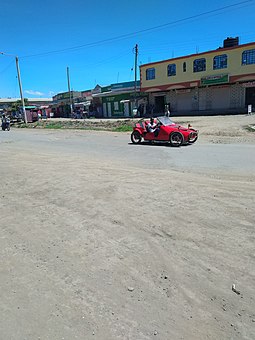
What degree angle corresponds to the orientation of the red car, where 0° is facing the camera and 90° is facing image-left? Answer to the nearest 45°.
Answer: approximately 315°

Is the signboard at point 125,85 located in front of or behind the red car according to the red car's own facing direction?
behind

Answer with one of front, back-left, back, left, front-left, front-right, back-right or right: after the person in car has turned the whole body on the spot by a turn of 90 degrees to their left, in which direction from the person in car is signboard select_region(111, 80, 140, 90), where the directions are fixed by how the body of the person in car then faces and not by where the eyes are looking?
front-left

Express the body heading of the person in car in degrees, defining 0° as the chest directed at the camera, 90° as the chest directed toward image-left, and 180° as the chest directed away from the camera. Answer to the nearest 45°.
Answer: approximately 315°
